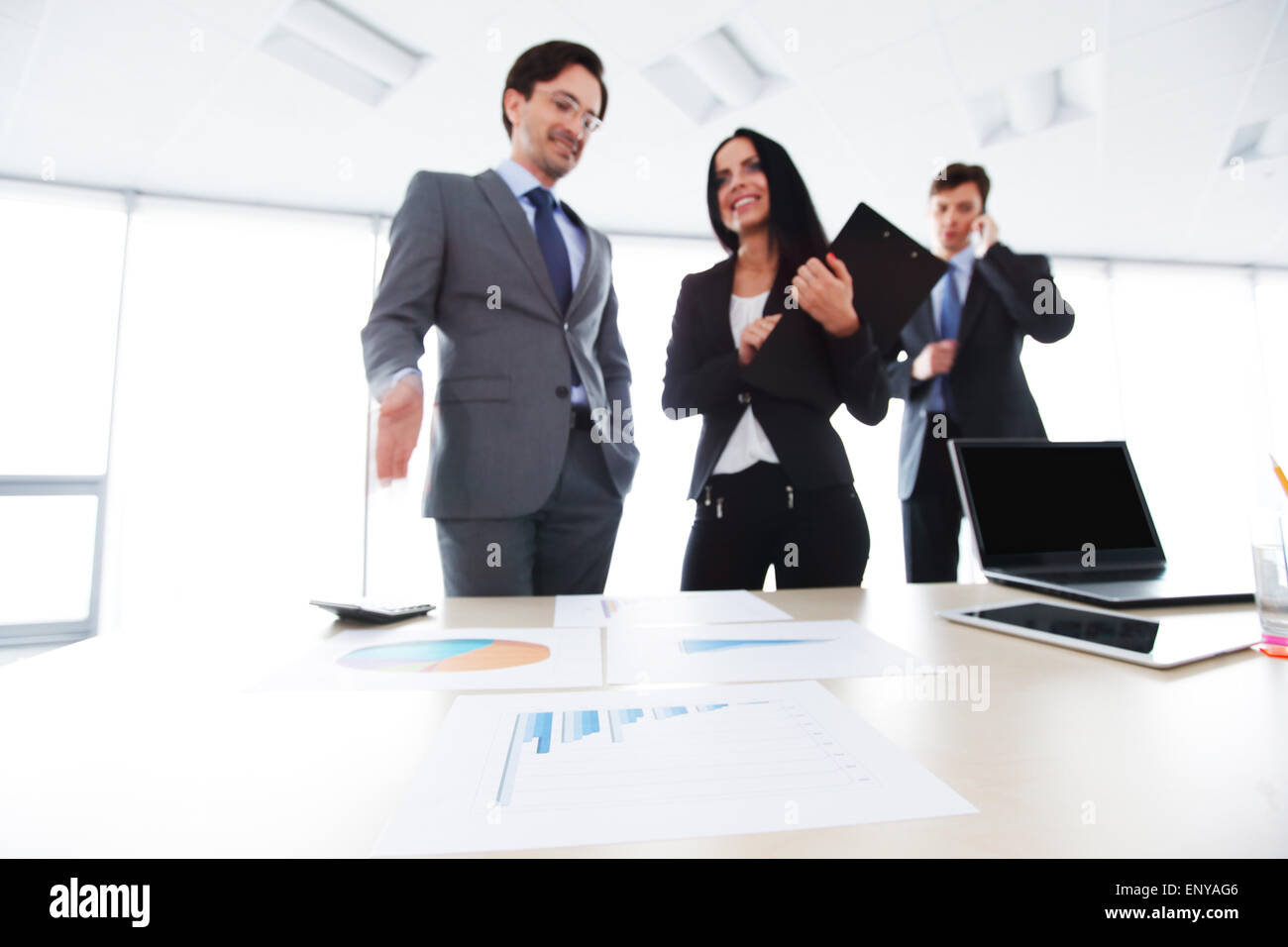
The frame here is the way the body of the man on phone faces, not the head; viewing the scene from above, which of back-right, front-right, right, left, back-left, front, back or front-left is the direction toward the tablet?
front-left

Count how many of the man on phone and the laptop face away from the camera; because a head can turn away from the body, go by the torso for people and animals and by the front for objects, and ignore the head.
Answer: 0

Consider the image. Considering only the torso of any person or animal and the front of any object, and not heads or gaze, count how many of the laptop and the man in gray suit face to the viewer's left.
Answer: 0

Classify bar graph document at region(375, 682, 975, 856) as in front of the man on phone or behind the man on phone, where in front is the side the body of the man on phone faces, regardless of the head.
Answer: in front

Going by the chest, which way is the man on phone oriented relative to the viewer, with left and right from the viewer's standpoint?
facing the viewer and to the left of the viewer

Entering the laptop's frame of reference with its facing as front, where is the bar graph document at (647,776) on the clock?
The bar graph document is roughly at 2 o'clock from the laptop.

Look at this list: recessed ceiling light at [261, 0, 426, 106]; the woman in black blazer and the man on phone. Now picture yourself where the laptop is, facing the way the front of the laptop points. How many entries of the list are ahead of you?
0

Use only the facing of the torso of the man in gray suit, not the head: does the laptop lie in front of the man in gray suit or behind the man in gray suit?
in front

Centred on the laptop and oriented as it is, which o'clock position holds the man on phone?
The man on phone is roughly at 7 o'clock from the laptop.

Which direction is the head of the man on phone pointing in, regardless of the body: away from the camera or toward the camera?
toward the camera

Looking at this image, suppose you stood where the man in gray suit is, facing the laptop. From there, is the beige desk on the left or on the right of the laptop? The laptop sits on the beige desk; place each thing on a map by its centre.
right

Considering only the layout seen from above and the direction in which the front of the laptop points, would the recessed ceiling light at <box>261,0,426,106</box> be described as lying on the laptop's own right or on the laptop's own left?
on the laptop's own right

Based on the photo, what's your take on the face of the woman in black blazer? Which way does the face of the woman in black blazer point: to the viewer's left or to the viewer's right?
to the viewer's left

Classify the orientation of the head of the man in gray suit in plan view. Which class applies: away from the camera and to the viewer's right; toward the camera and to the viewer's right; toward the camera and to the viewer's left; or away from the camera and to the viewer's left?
toward the camera and to the viewer's right

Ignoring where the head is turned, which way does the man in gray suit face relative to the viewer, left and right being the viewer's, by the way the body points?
facing the viewer and to the right of the viewer
